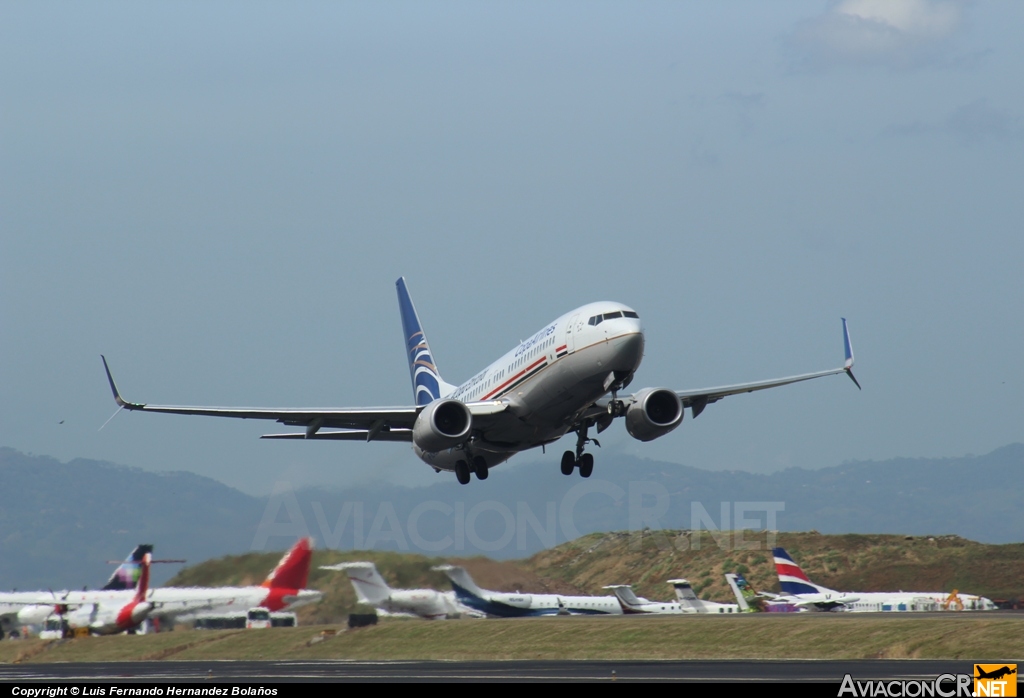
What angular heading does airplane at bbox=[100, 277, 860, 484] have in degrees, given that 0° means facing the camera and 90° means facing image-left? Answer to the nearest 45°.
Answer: approximately 315°
